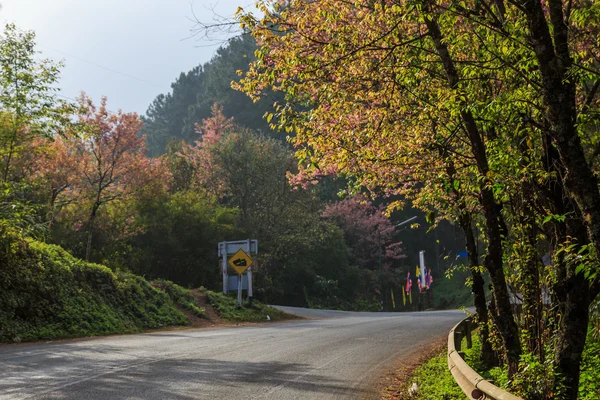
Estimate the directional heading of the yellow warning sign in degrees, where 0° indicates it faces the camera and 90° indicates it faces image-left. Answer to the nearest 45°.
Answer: approximately 0°

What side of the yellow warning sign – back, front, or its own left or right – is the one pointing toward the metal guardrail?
front

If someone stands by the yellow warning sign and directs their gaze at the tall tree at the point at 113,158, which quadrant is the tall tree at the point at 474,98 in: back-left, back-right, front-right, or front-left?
back-left

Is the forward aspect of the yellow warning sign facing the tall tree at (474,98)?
yes

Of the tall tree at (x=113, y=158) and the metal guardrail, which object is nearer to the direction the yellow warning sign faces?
the metal guardrail

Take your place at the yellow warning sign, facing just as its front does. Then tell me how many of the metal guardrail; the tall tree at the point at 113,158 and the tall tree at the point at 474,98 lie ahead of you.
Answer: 2

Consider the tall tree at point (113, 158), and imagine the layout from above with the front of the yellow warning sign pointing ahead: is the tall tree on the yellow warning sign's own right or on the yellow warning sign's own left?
on the yellow warning sign's own right
